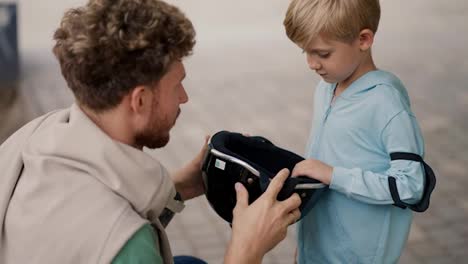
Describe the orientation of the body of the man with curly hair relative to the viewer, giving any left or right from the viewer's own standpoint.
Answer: facing away from the viewer and to the right of the viewer

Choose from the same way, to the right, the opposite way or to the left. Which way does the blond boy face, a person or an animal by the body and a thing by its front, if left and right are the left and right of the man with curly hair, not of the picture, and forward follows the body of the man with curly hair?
the opposite way

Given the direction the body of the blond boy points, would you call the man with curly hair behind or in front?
in front

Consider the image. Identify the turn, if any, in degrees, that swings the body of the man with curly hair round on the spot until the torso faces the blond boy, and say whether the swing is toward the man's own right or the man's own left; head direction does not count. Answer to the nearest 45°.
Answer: approximately 45° to the man's own right

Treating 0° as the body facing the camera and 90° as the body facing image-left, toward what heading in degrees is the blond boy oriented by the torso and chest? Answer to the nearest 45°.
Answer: approximately 45°

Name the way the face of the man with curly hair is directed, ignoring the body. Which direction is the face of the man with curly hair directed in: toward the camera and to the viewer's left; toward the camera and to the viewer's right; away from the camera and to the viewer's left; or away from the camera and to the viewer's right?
away from the camera and to the viewer's right
